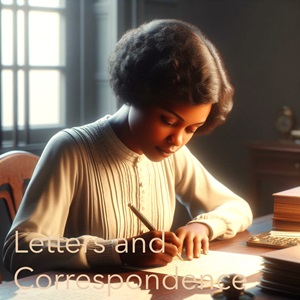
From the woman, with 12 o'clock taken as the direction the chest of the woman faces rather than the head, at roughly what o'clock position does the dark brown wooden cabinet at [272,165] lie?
The dark brown wooden cabinet is roughly at 8 o'clock from the woman.

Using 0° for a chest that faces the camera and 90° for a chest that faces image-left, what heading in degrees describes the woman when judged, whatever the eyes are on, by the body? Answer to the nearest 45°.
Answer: approximately 315°

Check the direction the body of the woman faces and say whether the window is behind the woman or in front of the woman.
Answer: behind
